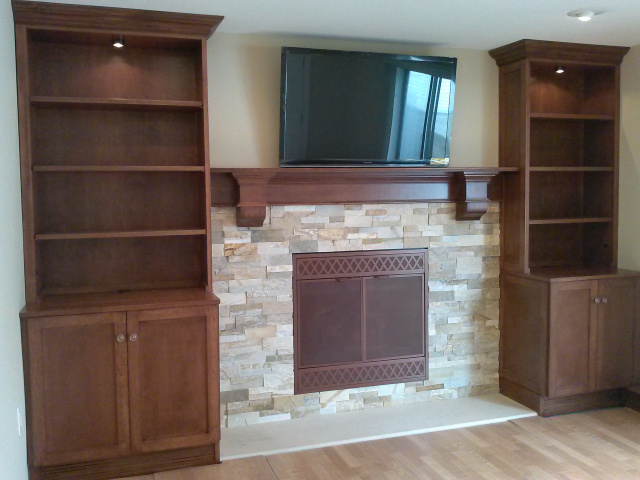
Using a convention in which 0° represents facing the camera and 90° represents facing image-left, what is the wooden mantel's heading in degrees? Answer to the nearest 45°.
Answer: approximately 0°

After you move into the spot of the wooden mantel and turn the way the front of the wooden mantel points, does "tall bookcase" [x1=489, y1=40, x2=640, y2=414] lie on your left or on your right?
on your left

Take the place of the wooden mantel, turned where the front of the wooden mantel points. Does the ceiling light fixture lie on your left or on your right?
on your left

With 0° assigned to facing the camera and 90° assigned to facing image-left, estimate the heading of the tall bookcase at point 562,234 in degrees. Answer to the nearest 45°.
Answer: approximately 315°

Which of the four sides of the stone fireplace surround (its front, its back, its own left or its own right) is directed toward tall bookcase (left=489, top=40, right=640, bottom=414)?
left

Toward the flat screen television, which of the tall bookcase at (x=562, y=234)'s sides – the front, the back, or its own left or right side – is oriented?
right

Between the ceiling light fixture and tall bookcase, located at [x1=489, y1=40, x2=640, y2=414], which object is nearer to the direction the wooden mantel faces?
the ceiling light fixture
